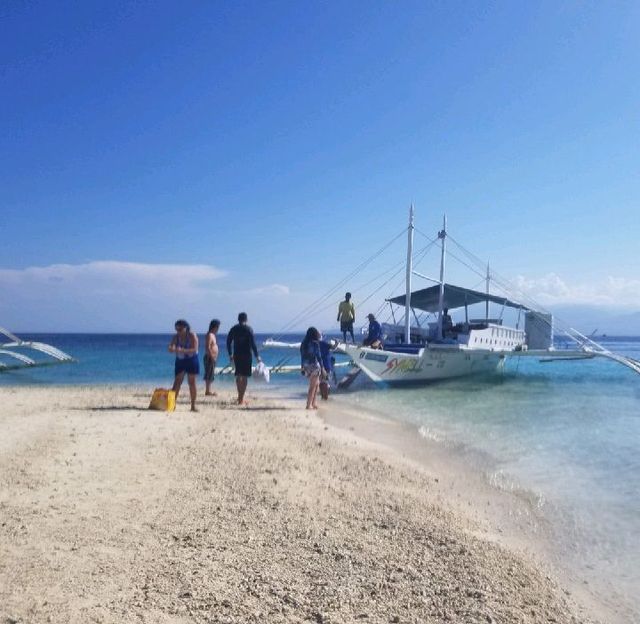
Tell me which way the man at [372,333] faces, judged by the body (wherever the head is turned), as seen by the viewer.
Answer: to the viewer's left

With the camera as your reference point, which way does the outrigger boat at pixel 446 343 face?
facing the viewer and to the left of the viewer

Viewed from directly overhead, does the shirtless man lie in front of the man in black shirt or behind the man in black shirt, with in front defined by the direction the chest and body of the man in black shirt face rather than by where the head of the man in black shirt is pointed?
in front
